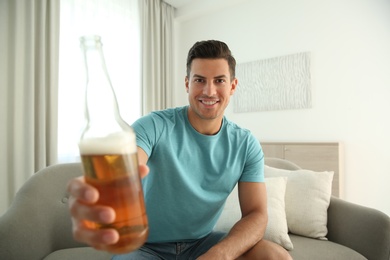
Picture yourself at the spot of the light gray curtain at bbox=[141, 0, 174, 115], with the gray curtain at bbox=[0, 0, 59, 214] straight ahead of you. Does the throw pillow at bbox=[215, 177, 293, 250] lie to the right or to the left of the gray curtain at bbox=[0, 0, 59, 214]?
left

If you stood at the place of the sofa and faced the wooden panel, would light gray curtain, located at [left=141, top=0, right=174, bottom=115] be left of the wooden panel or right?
left

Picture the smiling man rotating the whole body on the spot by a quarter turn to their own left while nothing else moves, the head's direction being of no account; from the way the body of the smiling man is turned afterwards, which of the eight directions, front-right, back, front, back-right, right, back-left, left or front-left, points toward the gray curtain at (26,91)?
back-left

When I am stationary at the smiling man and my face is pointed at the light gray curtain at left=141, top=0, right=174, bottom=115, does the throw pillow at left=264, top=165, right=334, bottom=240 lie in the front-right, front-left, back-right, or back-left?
front-right

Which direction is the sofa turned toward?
toward the camera

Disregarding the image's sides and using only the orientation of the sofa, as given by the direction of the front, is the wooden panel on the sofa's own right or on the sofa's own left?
on the sofa's own left

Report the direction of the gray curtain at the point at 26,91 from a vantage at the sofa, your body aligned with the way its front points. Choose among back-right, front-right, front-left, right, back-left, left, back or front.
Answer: back-right

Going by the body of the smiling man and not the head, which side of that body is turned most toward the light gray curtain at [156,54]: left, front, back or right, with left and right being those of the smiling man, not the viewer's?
back

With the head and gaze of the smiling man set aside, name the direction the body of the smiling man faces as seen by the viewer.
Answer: toward the camera
